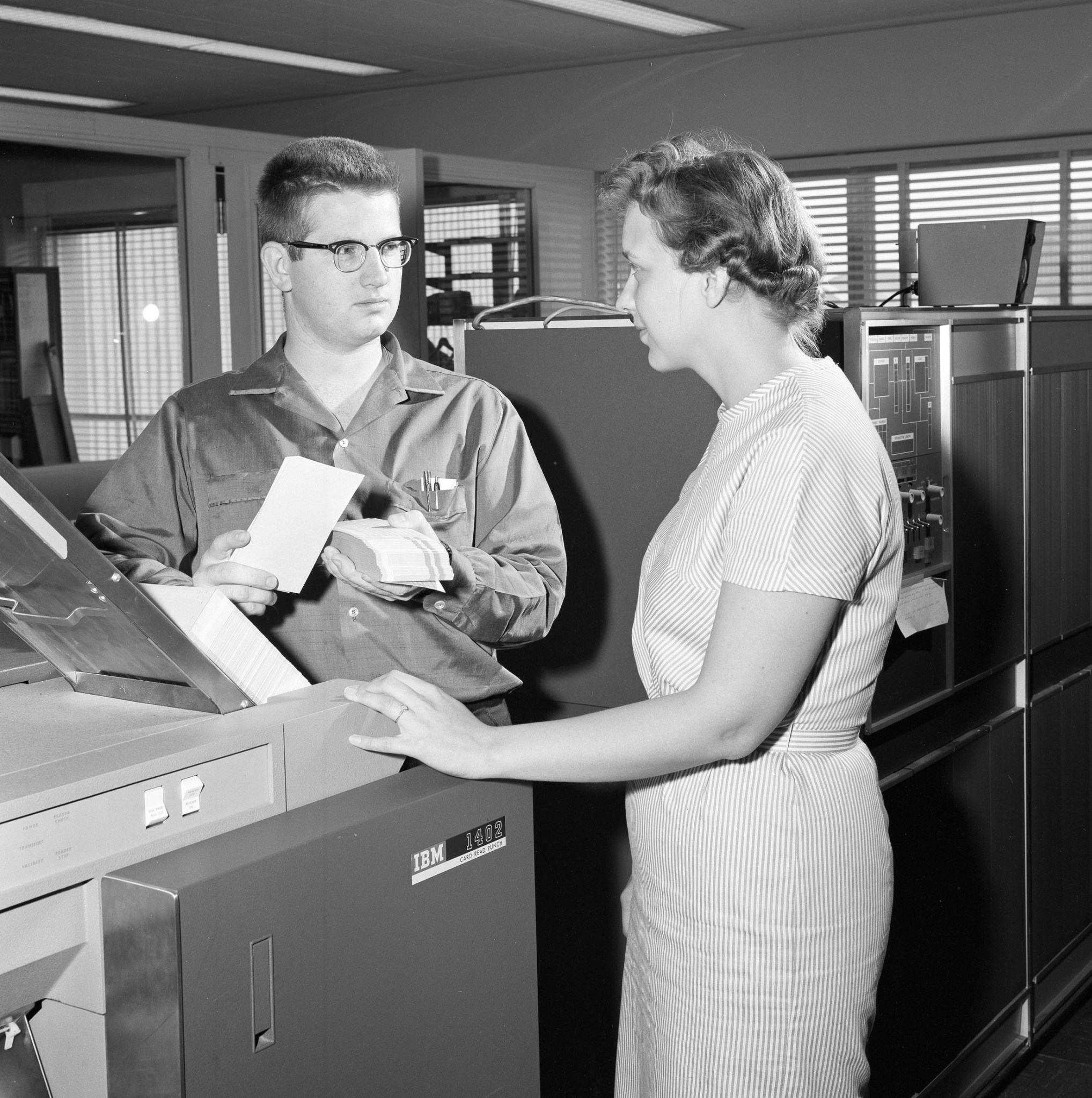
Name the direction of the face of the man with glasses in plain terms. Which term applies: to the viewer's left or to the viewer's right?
to the viewer's right

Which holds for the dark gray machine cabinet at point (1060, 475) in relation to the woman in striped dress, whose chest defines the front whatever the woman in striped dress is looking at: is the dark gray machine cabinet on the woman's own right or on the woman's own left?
on the woman's own right

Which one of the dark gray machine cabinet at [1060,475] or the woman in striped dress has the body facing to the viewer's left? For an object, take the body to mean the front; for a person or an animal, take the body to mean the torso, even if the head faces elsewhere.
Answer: the woman in striped dress

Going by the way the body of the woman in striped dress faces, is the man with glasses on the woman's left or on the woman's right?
on the woman's right

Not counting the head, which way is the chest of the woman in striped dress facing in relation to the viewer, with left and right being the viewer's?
facing to the left of the viewer

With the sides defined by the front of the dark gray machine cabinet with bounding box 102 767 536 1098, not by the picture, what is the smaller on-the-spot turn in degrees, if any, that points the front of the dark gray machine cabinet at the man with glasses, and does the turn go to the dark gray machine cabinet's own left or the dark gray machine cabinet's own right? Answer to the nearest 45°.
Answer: approximately 135° to the dark gray machine cabinet's own left

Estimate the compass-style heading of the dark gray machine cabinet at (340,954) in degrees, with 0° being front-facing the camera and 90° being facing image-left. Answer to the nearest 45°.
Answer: approximately 315°

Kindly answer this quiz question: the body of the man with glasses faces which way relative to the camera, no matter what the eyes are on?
toward the camera
